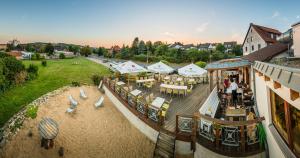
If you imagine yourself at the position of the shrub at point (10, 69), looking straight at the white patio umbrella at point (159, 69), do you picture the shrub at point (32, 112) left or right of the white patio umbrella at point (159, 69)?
right

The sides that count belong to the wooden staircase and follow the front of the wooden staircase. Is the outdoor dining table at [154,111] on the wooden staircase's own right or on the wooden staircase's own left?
on the wooden staircase's own right

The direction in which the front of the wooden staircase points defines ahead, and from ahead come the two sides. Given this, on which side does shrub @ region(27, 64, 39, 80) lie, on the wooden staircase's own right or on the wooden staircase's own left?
on the wooden staircase's own right

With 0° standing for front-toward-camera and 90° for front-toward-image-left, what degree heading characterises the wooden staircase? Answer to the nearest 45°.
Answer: approximately 45°

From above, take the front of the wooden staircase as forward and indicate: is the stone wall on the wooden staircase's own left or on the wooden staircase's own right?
on the wooden staircase's own right

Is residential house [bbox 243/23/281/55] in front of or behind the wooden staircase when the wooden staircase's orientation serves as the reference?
behind
